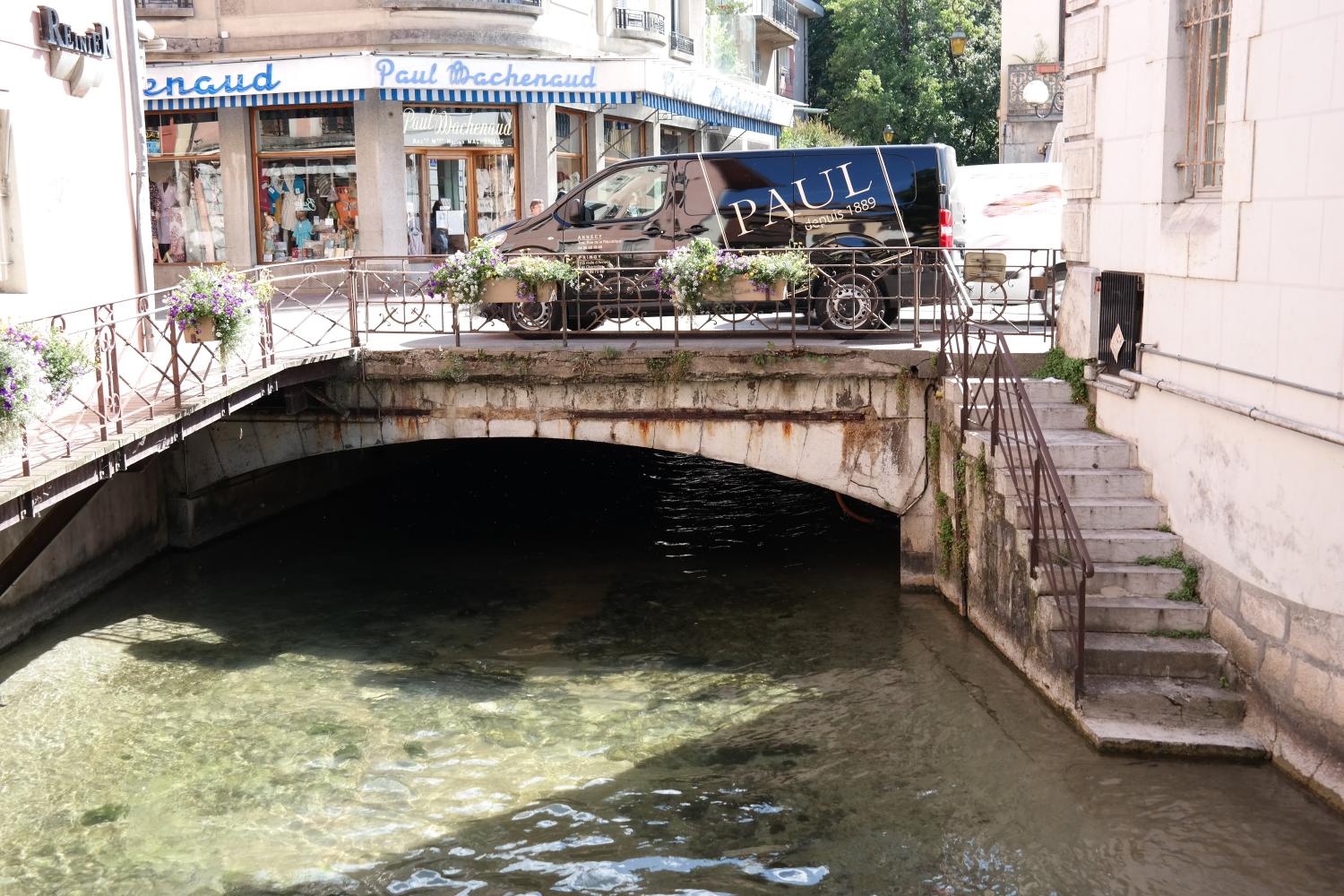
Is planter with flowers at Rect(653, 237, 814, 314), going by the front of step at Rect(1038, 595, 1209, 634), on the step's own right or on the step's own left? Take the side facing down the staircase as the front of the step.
on the step's own right

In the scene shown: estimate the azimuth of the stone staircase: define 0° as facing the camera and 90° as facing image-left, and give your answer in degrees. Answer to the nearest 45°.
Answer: approximately 0°

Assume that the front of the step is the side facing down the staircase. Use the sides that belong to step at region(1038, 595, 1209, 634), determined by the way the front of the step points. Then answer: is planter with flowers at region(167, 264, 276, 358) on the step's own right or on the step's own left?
on the step's own right

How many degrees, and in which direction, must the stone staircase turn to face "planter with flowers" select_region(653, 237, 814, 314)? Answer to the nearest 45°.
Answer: approximately 135° to its right

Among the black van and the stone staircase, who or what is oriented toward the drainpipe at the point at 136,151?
the black van

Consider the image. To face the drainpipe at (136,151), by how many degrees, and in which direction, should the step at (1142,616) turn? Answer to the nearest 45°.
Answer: approximately 90° to its right

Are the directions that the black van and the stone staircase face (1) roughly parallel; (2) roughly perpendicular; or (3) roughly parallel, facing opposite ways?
roughly perpendicular

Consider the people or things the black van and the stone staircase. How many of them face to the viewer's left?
1

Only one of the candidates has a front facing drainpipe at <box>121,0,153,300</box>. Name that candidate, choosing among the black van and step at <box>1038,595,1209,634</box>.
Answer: the black van

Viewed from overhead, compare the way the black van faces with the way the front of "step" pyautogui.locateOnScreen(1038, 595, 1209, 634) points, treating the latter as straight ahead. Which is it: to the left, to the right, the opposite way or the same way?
to the right

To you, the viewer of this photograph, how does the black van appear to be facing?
facing to the left of the viewer

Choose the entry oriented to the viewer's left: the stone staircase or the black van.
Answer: the black van

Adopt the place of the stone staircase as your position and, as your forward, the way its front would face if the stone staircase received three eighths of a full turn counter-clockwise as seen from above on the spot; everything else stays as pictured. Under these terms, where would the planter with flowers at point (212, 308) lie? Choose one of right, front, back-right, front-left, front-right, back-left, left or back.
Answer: back-left
